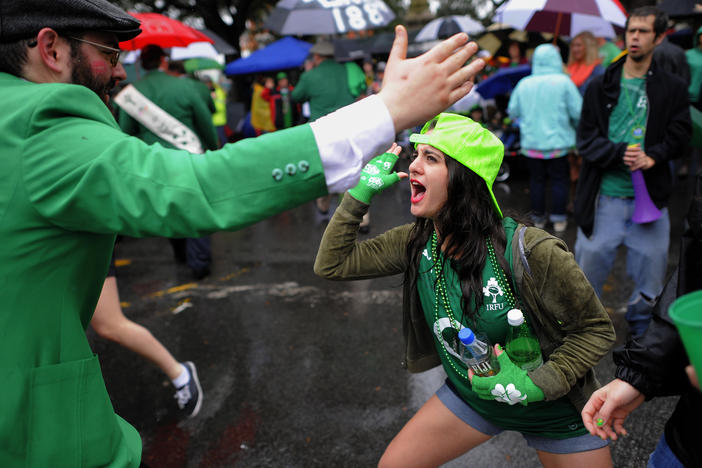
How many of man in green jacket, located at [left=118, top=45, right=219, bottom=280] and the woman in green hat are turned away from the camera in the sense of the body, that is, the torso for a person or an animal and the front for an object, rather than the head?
1

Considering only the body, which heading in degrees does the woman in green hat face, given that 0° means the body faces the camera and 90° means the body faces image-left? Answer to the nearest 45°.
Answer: approximately 45°

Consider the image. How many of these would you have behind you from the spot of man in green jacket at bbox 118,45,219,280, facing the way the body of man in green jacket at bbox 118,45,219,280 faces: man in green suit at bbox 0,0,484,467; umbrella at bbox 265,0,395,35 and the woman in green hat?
2

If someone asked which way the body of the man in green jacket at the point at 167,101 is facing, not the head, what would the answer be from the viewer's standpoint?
away from the camera

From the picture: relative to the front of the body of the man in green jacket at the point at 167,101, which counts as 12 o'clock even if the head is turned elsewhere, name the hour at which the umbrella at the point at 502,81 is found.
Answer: The umbrella is roughly at 2 o'clock from the man in green jacket.

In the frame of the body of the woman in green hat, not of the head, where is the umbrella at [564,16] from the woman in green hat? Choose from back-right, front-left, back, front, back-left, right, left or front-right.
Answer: back-right

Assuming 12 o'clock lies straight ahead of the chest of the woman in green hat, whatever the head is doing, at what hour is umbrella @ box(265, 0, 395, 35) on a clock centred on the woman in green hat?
The umbrella is roughly at 4 o'clock from the woman in green hat.

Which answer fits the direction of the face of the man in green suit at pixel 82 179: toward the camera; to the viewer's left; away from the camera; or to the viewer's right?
to the viewer's right

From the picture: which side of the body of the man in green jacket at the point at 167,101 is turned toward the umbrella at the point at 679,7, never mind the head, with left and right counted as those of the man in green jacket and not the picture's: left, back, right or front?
right

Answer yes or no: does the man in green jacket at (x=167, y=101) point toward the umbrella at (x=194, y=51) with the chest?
yes

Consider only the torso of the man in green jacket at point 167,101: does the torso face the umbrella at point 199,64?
yes

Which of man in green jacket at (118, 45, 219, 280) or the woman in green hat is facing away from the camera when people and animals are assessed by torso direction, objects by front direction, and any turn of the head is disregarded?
the man in green jacket
